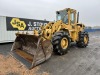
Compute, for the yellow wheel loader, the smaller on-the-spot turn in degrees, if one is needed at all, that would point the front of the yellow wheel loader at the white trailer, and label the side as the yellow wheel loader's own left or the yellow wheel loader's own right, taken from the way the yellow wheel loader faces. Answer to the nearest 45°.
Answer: approximately 90° to the yellow wheel loader's own right
